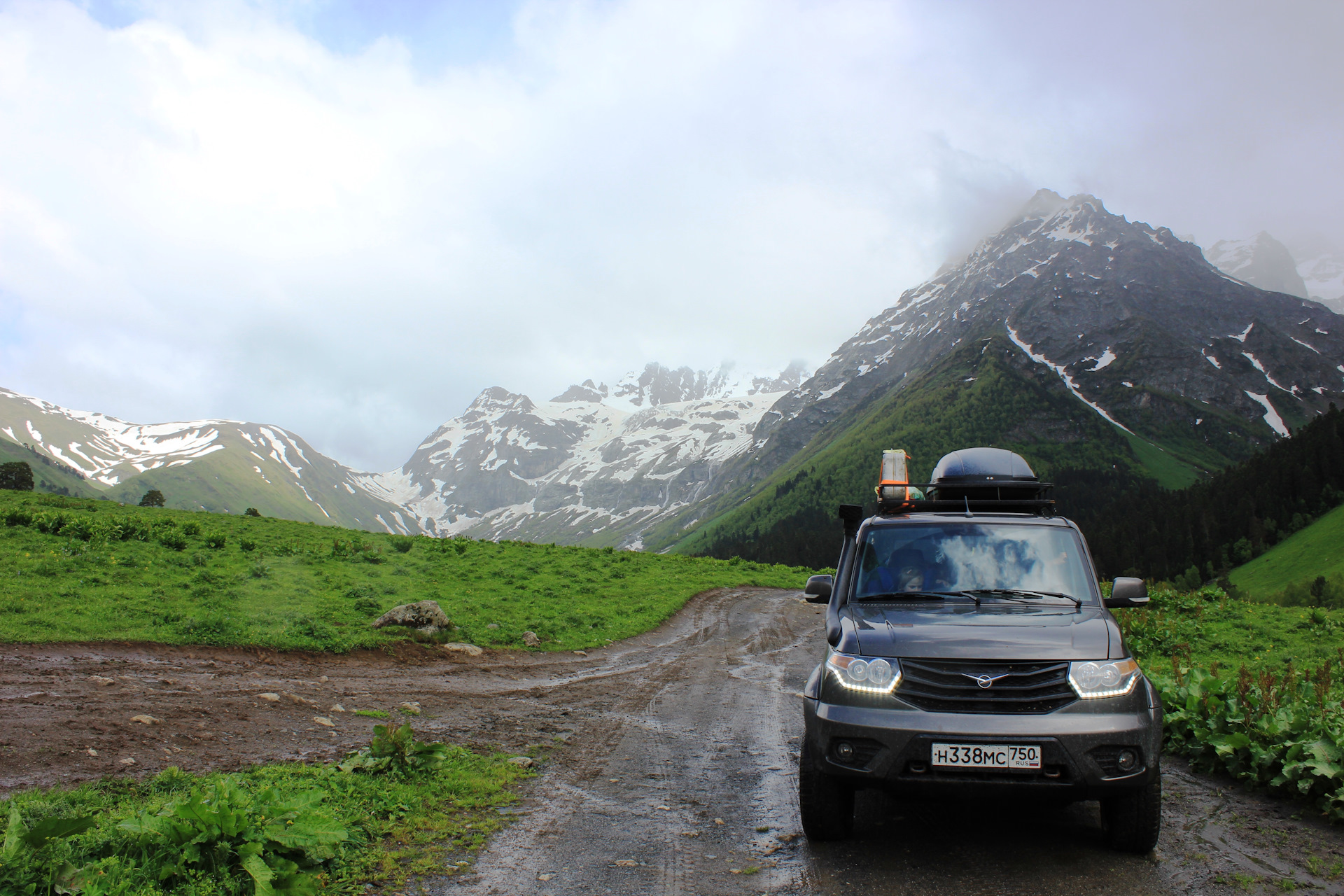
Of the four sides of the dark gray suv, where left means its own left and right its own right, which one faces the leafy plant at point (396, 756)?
right

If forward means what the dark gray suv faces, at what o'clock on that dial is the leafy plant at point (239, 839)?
The leafy plant is roughly at 2 o'clock from the dark gray suv.

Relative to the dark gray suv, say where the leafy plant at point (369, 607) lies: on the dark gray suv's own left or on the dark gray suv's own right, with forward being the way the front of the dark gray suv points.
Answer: on the dark gray suv's own right

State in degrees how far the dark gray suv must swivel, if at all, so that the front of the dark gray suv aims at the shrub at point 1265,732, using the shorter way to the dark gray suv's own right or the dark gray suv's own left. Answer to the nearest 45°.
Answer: approximately 135° to the dark gray suv's own left

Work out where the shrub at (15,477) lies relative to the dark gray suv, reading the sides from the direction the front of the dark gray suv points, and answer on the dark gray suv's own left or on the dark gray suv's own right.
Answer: on the dark gray suv's own right

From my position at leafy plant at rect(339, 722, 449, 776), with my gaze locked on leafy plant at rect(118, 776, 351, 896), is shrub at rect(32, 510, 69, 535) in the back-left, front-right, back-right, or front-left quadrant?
back-right

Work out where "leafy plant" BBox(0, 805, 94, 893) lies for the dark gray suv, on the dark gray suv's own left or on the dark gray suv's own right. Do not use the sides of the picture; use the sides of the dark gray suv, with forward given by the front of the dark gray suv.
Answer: on the dark gray suv's own right

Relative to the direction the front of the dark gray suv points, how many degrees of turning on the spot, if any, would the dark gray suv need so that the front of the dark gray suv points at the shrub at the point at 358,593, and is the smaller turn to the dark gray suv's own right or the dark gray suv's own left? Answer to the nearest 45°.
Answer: approximately 135° to the dark gray suv's own right

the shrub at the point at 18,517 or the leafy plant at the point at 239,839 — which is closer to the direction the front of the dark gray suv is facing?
the leafy plant

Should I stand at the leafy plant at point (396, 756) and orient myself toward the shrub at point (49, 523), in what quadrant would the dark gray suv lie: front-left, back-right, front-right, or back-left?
back-right

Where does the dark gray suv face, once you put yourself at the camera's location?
facing the viewer

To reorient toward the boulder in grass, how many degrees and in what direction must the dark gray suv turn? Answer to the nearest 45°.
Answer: approximately 135° to its right

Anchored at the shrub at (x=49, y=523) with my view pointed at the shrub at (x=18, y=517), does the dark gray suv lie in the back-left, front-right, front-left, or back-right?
back-left
